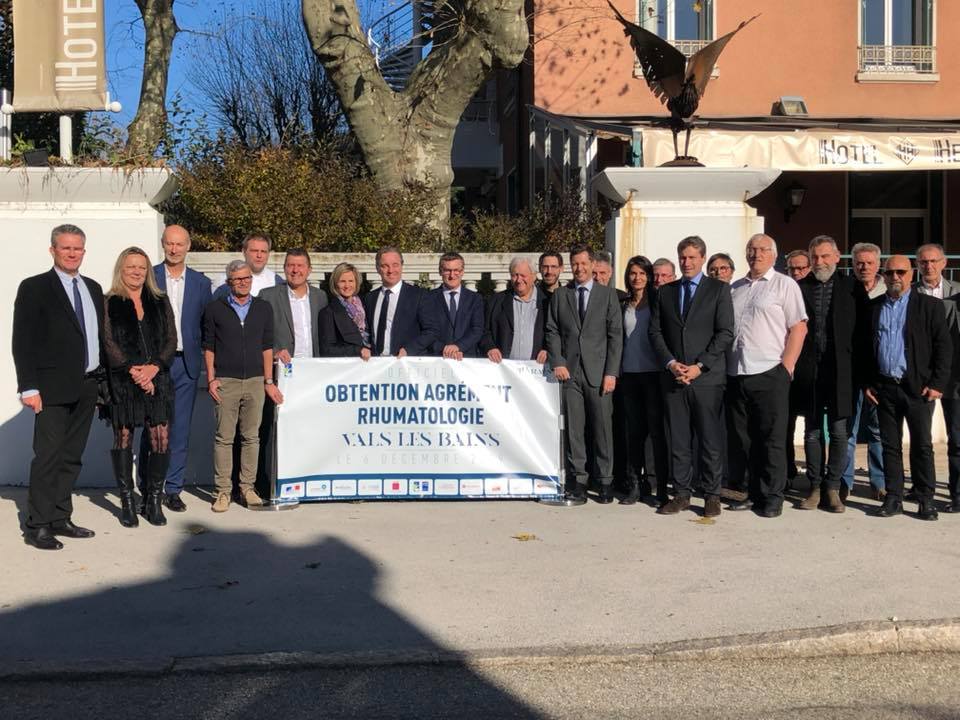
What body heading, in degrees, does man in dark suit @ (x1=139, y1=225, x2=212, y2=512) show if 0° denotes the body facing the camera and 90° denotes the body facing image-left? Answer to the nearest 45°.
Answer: approximately 0°

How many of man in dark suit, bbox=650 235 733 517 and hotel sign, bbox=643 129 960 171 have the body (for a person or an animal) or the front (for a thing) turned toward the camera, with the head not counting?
2

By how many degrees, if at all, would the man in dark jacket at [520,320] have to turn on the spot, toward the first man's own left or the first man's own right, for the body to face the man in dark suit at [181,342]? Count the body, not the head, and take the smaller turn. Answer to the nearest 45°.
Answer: approximately 90° to the first man's own right

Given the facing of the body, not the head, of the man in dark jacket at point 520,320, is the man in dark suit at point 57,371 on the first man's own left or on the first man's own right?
on the first man's own right

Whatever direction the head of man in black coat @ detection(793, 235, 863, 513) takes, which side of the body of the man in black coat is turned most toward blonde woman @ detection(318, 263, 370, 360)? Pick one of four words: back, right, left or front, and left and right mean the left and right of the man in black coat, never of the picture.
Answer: right

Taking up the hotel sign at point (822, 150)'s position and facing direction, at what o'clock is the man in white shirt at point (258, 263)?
The man in white shirt is roughly at 1 o'clock from the hotel sign.
